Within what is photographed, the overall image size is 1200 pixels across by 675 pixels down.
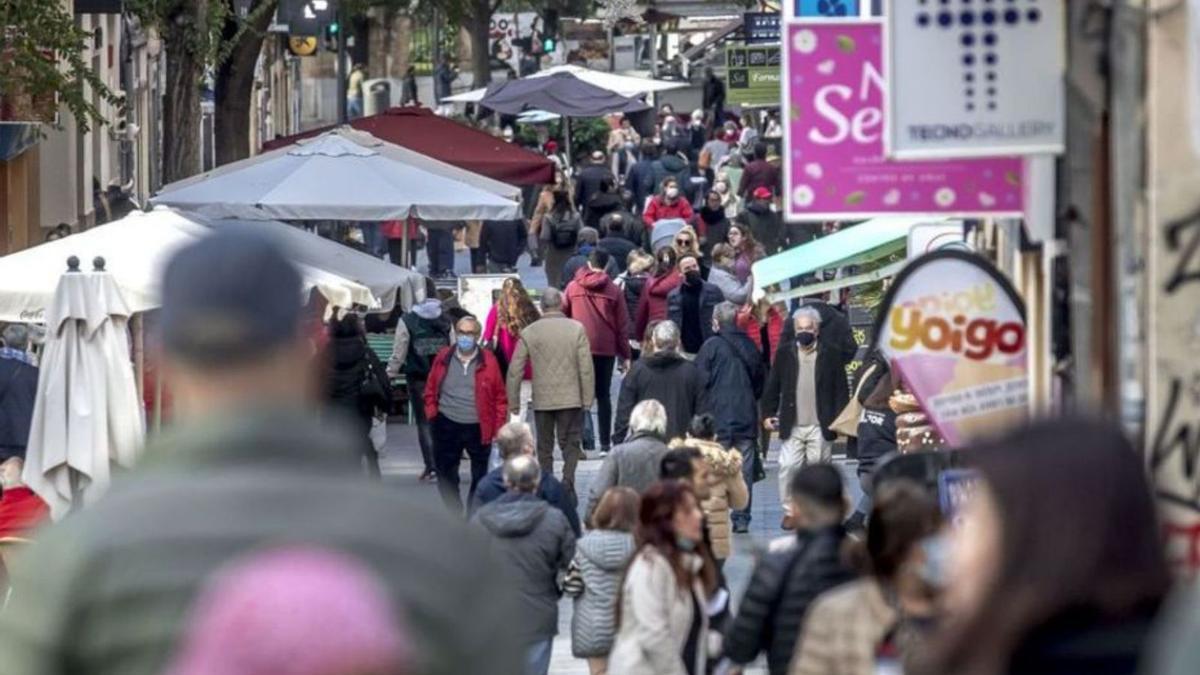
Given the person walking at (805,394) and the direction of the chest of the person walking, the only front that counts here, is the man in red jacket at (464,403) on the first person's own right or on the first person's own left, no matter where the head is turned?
on the first person's own right

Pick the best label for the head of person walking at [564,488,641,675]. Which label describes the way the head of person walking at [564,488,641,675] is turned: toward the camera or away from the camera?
away from the camera

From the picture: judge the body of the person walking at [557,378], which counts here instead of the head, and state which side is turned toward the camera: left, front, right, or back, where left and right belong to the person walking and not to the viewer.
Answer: back

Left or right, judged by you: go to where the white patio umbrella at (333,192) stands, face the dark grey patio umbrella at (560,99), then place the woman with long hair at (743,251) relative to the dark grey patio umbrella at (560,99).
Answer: right

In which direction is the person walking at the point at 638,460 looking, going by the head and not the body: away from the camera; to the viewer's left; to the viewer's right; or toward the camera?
away from the camera

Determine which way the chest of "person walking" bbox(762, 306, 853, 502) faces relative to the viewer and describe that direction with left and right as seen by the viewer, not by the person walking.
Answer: facing the viewer

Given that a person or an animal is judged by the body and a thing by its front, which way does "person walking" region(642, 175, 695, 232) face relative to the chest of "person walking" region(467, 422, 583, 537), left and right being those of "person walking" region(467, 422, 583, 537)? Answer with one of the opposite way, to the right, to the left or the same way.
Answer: the opposite way

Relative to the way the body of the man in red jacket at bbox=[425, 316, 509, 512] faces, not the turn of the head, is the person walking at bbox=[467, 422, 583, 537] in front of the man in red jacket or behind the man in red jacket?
in front

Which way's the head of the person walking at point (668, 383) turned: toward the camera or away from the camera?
away from the camera

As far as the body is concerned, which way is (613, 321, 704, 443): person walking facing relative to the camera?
away from the camera

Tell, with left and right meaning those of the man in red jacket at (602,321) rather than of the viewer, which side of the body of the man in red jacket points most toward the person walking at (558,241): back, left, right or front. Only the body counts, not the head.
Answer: front

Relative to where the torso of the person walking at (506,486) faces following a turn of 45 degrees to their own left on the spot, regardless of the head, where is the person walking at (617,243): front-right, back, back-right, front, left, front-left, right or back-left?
front-right

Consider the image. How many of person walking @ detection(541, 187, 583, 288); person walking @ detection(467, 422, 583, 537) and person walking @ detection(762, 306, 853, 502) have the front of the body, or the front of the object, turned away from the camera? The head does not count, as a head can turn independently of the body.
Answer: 2

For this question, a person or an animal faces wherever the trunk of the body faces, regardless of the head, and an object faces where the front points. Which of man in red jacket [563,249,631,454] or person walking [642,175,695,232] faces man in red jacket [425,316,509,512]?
the person walking

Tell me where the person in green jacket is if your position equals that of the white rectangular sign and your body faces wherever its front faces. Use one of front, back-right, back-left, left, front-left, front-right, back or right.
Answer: front

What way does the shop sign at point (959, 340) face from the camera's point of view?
toward the camera

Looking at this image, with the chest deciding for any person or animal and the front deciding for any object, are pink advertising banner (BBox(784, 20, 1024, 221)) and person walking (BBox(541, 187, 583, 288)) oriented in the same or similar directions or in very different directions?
very different directions

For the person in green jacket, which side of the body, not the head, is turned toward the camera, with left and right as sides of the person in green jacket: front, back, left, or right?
back

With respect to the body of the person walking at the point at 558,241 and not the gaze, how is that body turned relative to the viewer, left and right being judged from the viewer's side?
facing away from the viewer
